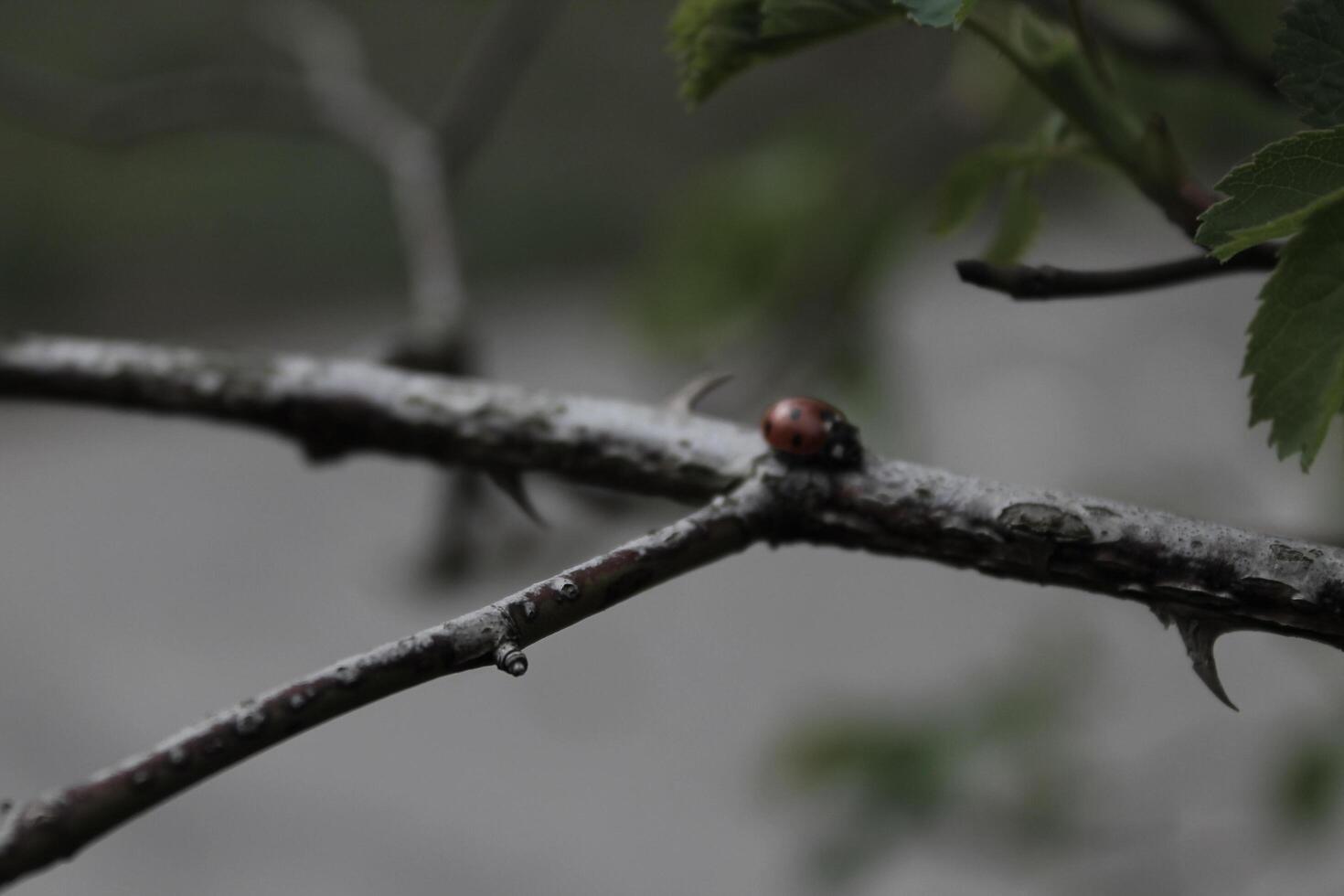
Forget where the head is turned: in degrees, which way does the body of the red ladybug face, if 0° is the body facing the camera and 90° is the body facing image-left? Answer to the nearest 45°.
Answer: approximately 315°
